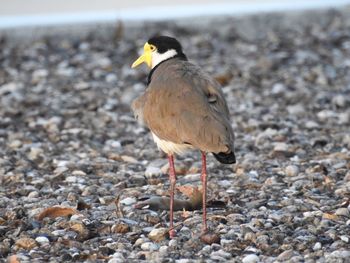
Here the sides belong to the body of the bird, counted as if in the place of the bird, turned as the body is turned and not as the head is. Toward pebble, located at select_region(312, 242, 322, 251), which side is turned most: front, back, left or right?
back

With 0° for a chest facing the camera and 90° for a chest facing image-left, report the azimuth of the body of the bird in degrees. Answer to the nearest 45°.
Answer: approximately 135°

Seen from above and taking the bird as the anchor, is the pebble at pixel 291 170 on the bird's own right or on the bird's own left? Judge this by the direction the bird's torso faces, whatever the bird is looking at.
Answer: on the bird's own right

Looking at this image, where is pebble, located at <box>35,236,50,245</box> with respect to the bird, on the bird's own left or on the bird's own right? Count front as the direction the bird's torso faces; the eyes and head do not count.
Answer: on the bird's own left

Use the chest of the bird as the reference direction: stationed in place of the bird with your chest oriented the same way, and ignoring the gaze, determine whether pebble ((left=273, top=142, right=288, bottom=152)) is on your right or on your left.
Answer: on your right
